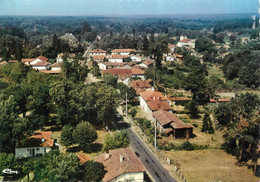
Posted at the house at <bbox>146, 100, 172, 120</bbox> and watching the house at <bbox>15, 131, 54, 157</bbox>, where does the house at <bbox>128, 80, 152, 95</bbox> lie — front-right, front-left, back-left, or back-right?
back-right

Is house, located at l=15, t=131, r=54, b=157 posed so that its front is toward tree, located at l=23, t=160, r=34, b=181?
yes

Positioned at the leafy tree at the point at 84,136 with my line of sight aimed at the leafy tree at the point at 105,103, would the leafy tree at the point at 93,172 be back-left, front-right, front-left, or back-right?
back-right

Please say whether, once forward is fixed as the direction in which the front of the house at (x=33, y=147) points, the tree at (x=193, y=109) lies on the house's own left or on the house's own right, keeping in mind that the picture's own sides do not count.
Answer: on the house's own left

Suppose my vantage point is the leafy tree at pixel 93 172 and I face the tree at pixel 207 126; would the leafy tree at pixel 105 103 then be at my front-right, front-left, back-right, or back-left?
front-left

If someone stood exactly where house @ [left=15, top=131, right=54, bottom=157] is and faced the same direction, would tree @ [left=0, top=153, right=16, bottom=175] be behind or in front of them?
in front

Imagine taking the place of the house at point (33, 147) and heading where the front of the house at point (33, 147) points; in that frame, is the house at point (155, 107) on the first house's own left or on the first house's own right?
on the first house's own left

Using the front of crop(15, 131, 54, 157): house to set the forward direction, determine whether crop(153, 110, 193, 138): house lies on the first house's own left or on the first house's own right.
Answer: on the first house's own left

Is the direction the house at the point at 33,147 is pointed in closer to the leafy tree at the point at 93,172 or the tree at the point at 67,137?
the leafy tree

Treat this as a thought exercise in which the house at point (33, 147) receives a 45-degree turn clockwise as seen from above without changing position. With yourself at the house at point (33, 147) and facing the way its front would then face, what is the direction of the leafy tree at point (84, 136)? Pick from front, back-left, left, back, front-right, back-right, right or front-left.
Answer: back-left

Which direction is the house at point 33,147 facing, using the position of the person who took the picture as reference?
facing the viewer

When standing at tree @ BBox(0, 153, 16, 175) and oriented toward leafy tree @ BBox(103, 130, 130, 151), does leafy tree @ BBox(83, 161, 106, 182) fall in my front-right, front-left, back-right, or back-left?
front-right

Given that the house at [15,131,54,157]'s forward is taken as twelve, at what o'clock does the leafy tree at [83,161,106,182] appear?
The leafy tree is roughly at 11 o'clock from the house.
